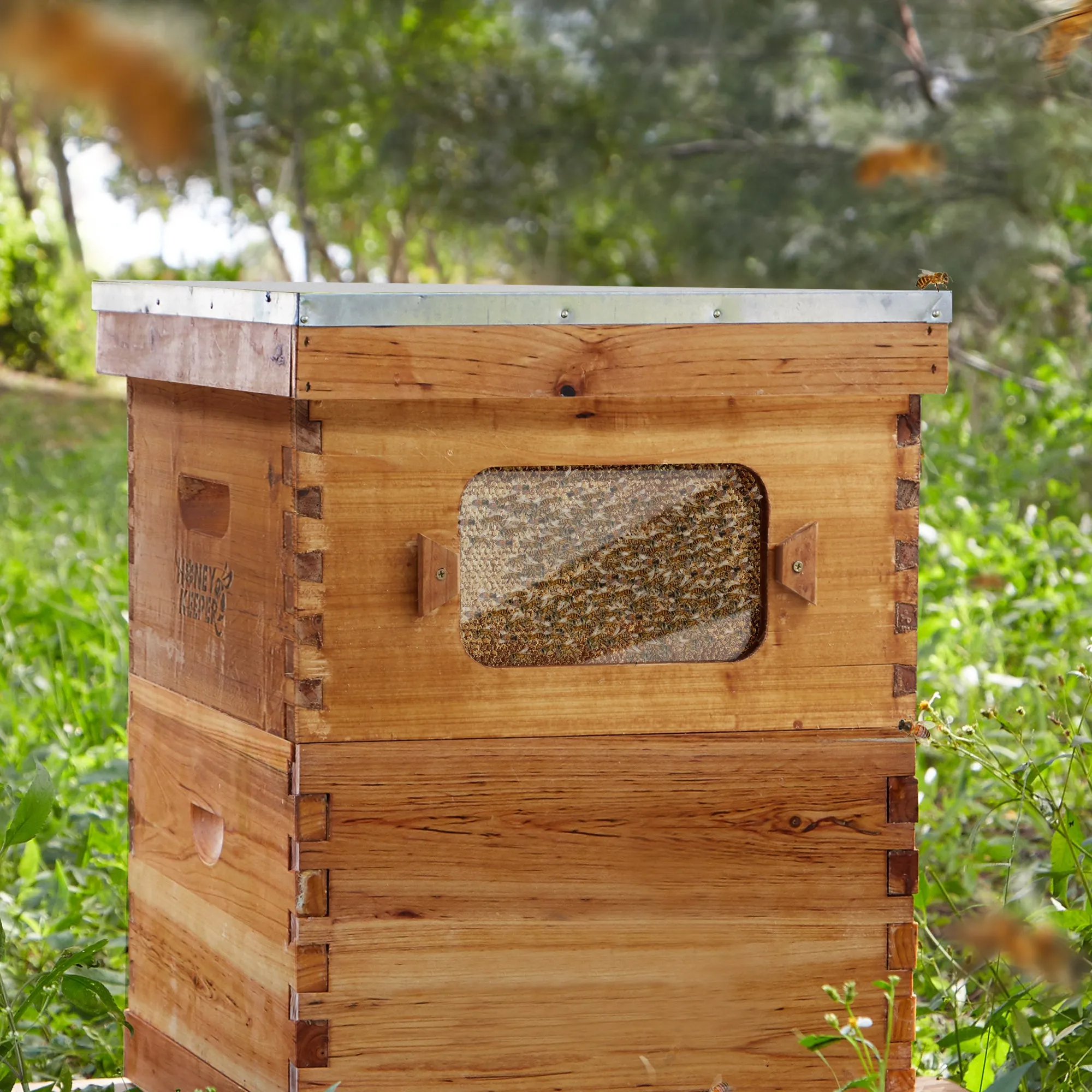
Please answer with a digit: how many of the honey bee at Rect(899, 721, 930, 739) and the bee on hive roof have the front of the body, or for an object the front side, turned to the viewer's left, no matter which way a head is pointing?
1

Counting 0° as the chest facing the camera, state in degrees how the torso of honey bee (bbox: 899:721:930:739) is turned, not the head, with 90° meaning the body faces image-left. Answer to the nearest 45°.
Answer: approximately 90°

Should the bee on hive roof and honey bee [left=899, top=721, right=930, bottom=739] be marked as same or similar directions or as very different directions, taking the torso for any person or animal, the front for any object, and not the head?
very different directions

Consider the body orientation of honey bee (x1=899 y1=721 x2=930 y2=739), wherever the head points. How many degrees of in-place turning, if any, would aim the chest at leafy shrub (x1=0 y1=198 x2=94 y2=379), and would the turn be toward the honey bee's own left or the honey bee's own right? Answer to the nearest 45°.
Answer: approximately 45° to the honey bee's own right

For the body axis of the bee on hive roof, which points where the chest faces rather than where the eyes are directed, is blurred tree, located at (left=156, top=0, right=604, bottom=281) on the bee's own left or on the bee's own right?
on the bee's own left

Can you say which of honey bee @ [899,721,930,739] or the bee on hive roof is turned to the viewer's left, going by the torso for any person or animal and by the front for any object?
the honey bee
